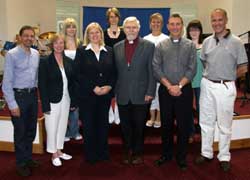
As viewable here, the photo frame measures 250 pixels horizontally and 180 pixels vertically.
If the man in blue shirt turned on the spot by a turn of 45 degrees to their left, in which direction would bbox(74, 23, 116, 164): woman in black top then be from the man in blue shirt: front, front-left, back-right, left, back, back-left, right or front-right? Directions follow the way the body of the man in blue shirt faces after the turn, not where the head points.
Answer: front

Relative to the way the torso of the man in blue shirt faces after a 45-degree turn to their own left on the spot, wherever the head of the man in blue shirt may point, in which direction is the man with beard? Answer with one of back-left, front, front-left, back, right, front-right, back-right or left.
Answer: front

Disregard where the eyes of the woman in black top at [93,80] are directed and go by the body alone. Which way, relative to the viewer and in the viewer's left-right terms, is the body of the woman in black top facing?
facing the viewer

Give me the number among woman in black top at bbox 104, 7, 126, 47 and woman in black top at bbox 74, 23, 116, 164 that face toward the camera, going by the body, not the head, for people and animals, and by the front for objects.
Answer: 2

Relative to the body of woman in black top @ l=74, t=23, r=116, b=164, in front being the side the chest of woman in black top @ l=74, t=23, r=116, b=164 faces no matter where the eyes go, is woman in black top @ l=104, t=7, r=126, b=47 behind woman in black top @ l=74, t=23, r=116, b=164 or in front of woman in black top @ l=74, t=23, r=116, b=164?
behind

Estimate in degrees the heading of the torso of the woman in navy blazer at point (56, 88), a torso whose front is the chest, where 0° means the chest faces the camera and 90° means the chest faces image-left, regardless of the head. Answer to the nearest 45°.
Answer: approximately 315°

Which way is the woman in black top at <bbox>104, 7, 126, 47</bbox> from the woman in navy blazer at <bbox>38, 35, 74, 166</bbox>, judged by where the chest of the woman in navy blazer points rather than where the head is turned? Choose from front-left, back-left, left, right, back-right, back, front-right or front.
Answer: left

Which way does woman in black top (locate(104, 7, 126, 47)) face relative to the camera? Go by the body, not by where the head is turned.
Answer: toward the camera
